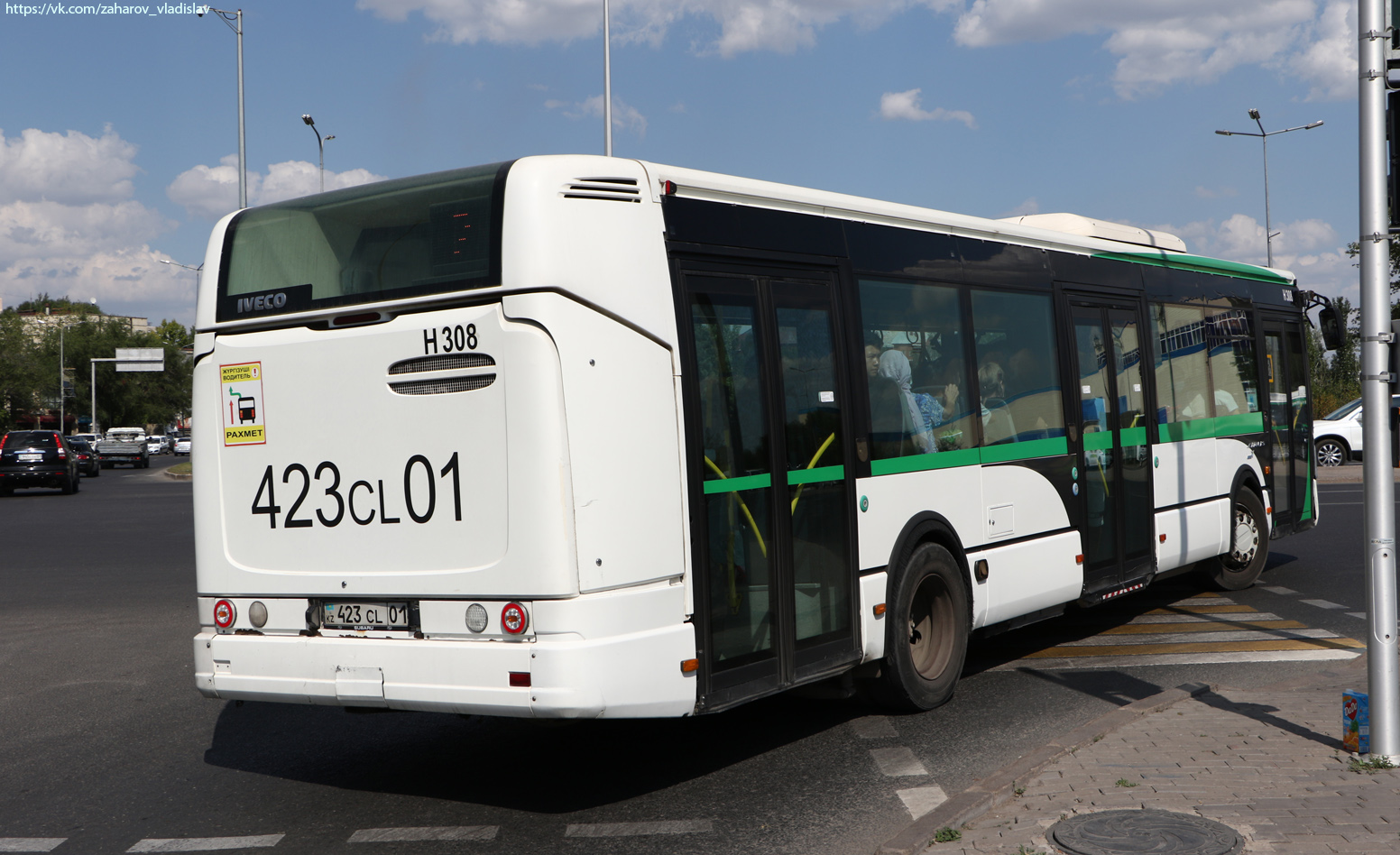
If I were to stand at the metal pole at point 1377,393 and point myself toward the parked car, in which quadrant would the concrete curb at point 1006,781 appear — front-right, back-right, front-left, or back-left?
back-left

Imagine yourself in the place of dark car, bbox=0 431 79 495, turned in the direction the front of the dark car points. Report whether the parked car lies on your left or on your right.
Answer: on your right

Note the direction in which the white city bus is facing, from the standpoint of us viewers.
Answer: facing away from the viewer and to the right of the viewer

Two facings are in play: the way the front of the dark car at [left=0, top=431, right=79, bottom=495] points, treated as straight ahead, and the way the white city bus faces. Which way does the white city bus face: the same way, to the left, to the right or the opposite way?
to the right

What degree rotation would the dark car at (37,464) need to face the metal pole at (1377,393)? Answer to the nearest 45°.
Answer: approximately 180°

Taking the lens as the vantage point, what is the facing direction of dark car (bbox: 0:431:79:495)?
facing away from the viewer

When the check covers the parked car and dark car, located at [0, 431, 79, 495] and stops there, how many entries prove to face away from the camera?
1

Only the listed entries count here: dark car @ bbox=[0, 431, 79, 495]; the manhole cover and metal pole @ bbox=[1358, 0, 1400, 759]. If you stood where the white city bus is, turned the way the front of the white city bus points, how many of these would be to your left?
1

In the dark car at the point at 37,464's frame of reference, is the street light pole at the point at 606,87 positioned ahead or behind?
behind

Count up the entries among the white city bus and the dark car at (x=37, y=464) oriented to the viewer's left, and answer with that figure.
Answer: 0

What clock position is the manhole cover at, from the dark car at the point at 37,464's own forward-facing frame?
The manhole cover is roughly at 6 o'clock from the dark car.

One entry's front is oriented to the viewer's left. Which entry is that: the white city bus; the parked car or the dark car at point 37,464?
the parked car

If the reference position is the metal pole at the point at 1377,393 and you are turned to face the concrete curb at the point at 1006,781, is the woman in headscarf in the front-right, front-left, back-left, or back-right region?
front-right

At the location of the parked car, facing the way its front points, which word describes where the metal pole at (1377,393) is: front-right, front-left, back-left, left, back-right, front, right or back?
left

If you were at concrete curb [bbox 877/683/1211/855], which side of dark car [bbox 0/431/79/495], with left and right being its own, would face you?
back

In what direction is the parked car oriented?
to the viewer's left

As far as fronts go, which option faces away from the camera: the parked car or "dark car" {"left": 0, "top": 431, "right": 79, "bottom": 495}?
the dark car
